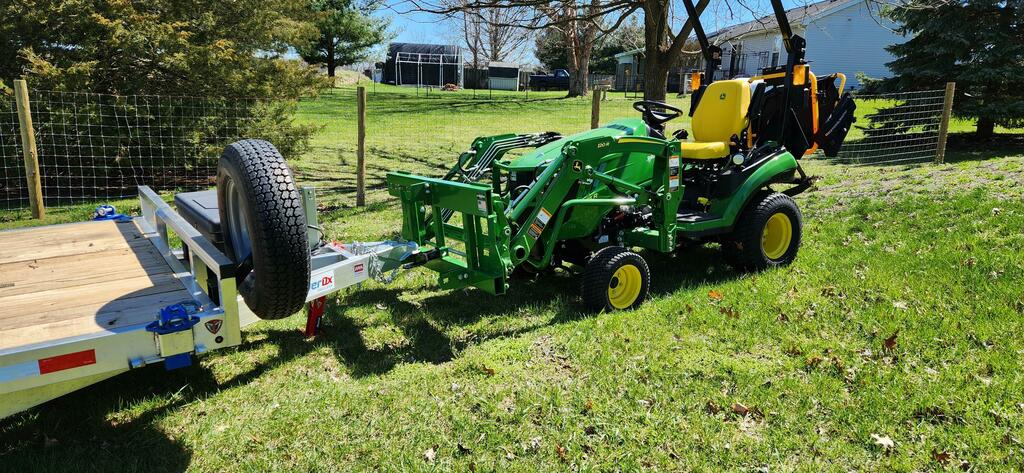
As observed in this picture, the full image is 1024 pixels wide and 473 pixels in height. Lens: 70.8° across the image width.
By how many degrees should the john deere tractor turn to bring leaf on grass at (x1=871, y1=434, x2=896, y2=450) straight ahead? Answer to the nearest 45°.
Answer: approximately 90° to its left

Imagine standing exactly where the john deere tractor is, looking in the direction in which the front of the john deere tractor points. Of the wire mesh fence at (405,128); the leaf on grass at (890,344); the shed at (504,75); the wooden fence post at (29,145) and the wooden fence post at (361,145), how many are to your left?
1

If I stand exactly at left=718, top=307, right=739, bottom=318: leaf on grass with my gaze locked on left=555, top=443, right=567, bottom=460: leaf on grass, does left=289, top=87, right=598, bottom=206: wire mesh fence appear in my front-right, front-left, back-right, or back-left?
back-right

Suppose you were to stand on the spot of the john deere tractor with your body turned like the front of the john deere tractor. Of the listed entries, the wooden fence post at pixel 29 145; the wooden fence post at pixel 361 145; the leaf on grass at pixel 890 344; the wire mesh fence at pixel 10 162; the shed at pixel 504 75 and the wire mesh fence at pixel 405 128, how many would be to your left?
1

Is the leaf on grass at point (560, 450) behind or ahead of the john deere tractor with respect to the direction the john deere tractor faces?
ahead

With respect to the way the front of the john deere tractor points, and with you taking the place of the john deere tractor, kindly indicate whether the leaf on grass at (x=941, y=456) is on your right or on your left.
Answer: on your left

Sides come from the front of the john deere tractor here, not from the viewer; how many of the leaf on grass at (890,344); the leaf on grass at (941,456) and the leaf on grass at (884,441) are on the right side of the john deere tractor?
0

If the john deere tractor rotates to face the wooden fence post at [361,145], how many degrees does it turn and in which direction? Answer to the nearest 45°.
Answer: approximately 90° to its right

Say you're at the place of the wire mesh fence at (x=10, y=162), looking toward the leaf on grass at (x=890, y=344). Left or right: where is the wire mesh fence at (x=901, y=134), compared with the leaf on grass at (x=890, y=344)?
left

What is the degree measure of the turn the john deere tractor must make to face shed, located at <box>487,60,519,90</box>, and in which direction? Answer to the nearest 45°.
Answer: approximately 135° to its right

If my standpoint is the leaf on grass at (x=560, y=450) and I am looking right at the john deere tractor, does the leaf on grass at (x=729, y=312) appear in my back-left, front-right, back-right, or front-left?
front-right

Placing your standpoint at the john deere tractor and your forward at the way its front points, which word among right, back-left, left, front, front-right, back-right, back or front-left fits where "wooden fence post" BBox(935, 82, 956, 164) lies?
back

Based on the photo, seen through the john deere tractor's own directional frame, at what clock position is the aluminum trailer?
The aluminum trailer is roughly at 12 o'clock from the john deere tractor.

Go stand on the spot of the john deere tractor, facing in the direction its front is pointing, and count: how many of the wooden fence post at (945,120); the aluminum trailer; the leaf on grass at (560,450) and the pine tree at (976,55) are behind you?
2

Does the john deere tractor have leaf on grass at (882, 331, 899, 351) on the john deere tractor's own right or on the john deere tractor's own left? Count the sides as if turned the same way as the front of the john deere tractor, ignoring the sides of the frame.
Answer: on the john deere tractor's own left

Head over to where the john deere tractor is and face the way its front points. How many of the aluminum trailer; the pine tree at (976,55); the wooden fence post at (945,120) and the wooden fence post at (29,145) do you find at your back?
2

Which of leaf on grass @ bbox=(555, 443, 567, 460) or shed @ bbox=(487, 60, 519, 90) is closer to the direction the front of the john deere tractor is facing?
the leaf on grass

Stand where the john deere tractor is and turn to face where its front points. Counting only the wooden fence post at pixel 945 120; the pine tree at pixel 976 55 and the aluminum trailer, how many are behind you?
2

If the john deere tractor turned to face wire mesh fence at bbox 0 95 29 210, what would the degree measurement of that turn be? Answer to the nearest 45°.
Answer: approximately 45° to its right

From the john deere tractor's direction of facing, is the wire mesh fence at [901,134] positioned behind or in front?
behind
